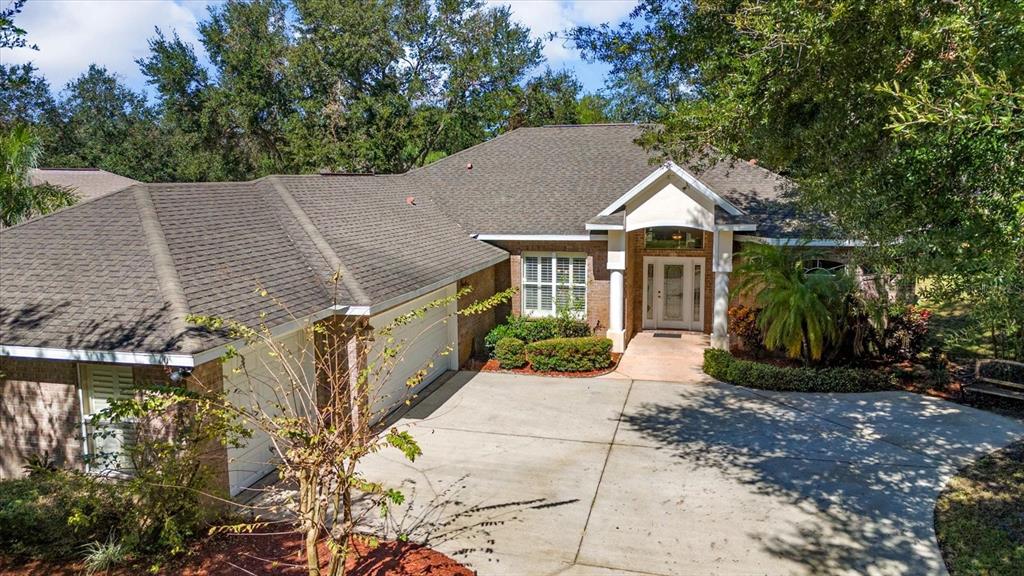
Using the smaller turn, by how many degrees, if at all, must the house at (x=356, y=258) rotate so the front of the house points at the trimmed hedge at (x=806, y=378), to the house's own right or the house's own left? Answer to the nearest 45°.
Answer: approximately 90° to the house's own left

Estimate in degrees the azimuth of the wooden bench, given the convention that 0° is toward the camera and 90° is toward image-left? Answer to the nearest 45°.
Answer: approximately 45°

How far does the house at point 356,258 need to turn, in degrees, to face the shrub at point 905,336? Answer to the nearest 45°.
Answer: approximately 90° to its left

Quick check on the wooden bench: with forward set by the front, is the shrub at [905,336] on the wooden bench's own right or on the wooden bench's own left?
on the wooden bench's own right

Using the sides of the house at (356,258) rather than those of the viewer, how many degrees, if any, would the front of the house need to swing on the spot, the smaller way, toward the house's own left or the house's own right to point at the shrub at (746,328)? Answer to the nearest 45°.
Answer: approximately 90° to the house's own left
